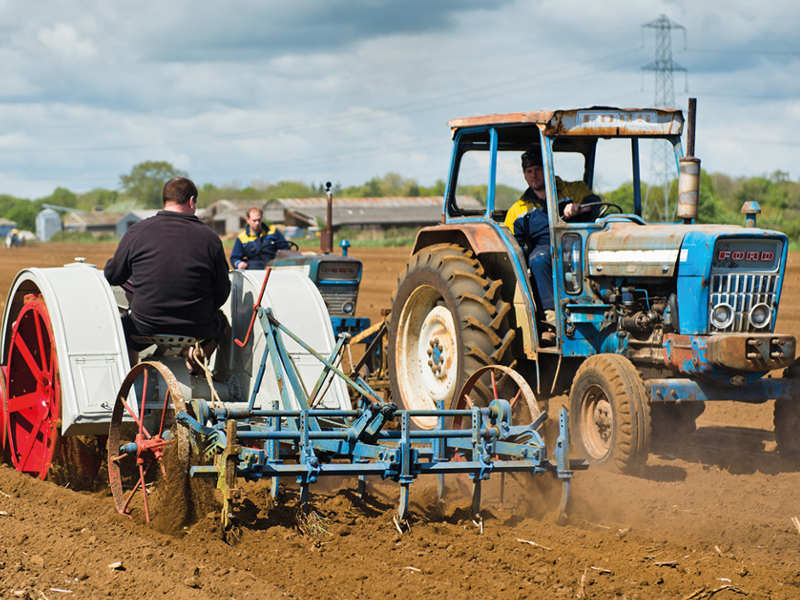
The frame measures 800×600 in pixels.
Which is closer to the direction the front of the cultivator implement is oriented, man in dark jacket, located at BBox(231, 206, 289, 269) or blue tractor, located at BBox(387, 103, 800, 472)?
the man in dark jacket

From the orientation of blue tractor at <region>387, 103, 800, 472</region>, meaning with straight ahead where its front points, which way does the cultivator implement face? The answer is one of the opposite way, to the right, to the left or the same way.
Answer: the opposite way

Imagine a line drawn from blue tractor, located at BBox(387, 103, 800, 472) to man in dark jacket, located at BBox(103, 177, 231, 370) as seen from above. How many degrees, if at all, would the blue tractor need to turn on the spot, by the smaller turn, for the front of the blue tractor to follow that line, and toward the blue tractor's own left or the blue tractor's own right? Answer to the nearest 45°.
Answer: approximately 90° to the blue tractor's own right

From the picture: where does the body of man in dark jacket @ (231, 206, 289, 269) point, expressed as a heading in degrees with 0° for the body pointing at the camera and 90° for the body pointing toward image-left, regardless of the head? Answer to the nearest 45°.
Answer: approximately 315°

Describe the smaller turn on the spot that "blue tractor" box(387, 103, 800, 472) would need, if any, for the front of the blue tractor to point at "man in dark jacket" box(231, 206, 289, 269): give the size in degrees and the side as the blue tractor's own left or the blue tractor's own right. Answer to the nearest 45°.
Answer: approximately 180°

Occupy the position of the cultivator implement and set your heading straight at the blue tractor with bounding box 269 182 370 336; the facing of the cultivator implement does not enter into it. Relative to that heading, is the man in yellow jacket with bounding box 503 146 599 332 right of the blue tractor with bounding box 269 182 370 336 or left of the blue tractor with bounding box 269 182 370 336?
right

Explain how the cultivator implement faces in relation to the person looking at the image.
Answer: facing away from the viewer and to the left of the viewer

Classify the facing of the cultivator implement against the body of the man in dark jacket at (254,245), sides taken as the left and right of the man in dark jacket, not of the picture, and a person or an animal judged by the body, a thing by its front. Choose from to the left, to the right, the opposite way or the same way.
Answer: the opposite way
